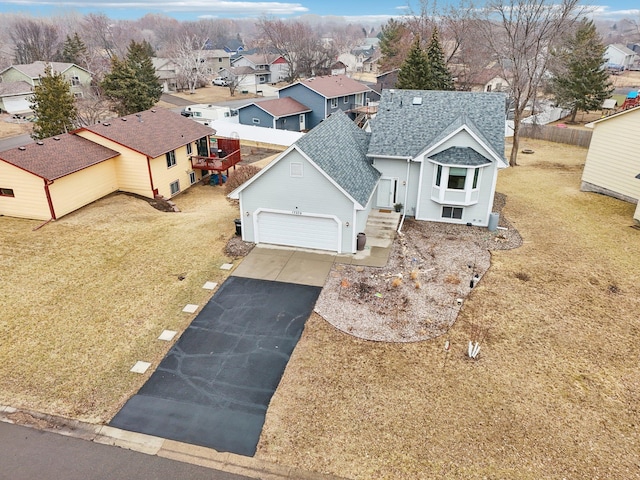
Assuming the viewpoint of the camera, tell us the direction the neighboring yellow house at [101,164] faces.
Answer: facing away from the viewer and to the left of the viewer

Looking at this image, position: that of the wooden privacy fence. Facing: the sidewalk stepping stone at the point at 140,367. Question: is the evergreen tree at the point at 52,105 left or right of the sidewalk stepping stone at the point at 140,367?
right

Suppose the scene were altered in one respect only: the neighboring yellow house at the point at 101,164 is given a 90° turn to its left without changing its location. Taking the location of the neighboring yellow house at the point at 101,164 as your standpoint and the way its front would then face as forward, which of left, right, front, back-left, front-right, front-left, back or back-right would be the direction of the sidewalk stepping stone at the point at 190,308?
front-left

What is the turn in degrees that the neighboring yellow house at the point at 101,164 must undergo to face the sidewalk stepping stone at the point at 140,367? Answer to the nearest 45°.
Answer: approximately 135° to its left

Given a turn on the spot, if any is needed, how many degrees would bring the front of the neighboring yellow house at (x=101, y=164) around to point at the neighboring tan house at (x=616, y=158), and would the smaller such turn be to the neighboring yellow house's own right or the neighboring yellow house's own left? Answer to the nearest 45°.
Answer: approximately 180°

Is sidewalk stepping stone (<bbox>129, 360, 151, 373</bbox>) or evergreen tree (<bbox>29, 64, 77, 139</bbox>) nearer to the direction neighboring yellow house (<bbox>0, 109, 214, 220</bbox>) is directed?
the evergreen tree

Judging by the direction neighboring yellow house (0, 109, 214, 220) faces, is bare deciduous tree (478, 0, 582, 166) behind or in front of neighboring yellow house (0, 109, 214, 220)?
behind

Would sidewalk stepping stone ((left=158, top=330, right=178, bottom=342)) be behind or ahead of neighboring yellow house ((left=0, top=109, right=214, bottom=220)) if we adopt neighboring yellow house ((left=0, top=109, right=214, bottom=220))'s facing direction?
behind

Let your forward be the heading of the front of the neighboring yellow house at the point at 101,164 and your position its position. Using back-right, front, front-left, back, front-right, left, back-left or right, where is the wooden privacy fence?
back-right
